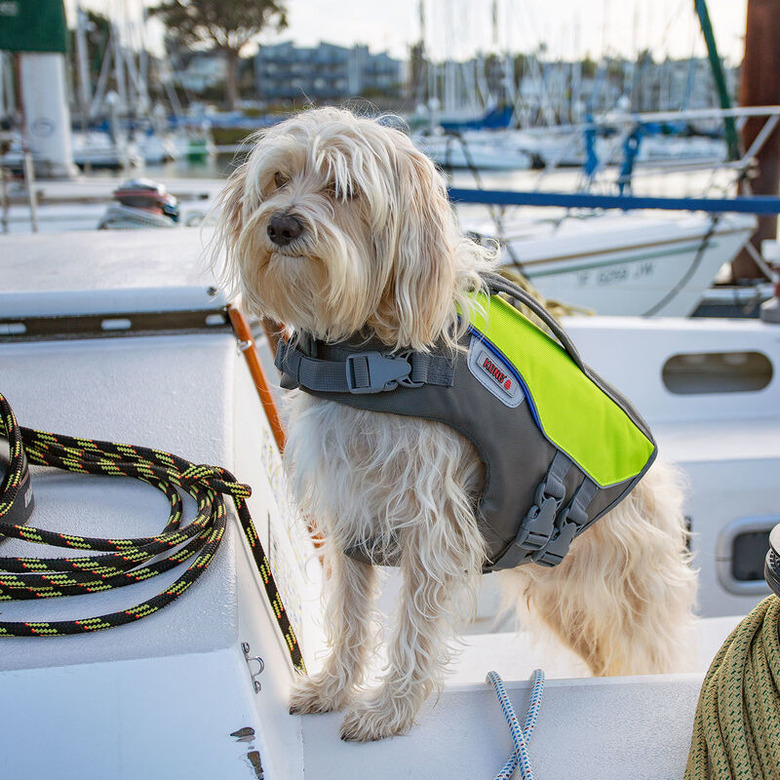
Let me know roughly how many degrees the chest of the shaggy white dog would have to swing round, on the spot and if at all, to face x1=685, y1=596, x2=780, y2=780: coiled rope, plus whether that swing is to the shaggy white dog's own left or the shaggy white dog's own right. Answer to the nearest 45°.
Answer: approximately 90° to the shaggy white dog's own left

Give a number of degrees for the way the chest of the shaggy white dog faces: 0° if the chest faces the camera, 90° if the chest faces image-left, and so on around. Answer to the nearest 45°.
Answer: approximately 45°
